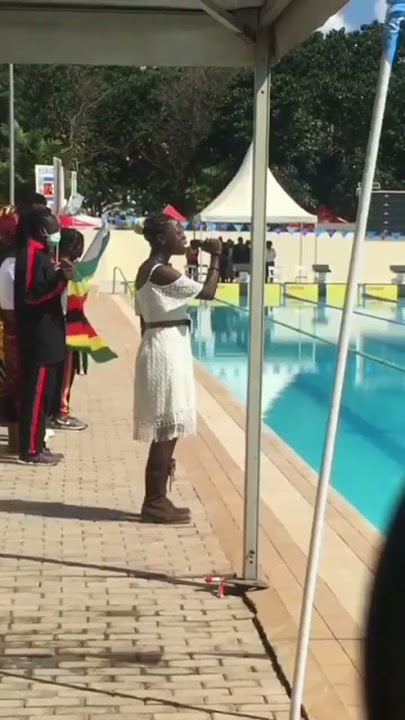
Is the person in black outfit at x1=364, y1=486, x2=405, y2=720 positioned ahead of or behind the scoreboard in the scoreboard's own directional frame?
ahead

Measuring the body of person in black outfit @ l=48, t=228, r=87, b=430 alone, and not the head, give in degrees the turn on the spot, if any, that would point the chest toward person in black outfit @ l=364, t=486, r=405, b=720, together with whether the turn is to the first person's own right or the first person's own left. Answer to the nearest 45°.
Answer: approximately 90° to the first person's own right

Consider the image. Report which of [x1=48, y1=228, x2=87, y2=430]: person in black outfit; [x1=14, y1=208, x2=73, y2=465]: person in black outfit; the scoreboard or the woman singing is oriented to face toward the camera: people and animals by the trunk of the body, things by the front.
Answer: the scoreboard

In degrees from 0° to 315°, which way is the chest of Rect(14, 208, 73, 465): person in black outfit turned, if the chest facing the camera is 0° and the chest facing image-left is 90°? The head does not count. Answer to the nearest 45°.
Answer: approximately 270°

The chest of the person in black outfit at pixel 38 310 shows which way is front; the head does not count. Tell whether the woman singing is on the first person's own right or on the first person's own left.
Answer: on the first person's own right

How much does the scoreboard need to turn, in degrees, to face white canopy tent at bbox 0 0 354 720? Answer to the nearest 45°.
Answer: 0° — it already faces it

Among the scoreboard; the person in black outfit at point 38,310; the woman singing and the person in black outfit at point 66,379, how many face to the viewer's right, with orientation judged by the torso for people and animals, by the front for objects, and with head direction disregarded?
3

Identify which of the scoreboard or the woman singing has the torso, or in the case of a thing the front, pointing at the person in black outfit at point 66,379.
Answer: the scoreboard

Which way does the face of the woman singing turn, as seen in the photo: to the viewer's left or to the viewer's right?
to the viewer's right

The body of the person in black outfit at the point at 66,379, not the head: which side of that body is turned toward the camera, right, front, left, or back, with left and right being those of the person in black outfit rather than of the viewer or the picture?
right

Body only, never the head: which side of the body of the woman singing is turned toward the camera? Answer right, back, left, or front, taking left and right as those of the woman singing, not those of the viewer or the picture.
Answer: right

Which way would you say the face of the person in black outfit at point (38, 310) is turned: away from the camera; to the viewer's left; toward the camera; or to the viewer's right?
to the viewer's right
